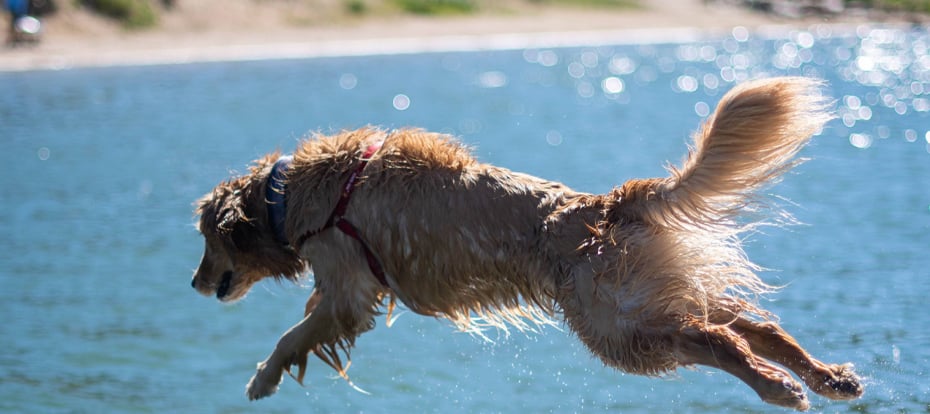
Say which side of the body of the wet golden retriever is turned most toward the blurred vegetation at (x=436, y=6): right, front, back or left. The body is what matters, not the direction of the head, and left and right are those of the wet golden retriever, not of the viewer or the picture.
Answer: right

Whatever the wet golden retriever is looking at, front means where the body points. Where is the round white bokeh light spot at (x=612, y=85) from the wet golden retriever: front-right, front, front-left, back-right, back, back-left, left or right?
right

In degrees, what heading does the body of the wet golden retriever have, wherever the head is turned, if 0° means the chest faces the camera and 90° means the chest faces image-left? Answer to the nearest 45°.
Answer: approximately 90°
